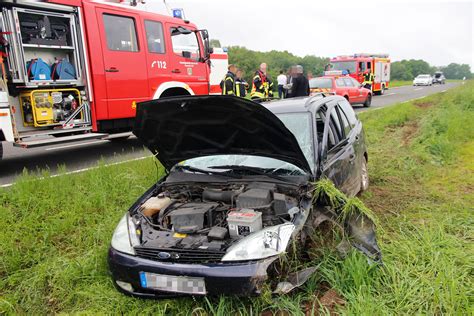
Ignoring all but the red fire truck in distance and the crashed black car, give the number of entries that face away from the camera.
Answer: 0

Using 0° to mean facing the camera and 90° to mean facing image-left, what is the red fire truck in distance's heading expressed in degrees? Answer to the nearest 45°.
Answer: approximately 45°

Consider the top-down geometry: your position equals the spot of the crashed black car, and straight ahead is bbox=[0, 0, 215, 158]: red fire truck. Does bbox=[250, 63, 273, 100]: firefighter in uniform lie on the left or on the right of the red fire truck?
right

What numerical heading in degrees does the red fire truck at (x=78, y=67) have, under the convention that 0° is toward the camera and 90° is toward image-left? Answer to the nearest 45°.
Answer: approximately 225°

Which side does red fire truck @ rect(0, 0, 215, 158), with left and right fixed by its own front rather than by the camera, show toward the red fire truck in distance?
front

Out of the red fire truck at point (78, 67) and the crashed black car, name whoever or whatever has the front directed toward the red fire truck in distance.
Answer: the red fire truck

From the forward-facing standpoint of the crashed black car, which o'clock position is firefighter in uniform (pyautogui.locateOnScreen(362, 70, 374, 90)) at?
The firefighter in uniform is roughly at 5 o'clock from the crashed black car.

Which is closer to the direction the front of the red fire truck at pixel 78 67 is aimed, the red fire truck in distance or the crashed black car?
the red fire truck in distance

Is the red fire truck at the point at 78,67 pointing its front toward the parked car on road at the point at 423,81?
yes

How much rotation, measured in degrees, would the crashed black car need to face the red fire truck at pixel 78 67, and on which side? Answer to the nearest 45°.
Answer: approximately 90° to its right

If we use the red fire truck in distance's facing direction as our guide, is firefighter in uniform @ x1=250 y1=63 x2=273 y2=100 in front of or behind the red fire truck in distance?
in front
